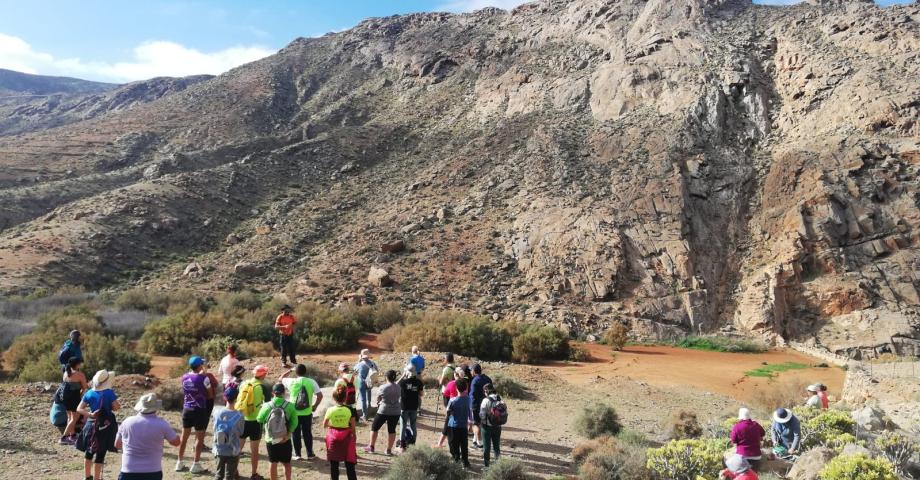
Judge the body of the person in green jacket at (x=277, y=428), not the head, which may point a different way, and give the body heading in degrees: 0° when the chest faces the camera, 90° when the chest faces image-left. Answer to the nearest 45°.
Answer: approximately 180°

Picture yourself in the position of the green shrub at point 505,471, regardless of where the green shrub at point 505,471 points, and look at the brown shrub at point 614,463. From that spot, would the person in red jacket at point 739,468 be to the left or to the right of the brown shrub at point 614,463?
right

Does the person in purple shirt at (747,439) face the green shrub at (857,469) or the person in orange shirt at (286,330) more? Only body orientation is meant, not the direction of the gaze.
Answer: the person in orange shirt

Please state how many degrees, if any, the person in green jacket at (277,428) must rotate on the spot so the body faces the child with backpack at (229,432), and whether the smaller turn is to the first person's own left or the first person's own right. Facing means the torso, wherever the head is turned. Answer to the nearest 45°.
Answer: approximately 90° to the first person's own left

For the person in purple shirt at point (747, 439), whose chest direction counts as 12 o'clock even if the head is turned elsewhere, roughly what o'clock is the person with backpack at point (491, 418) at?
The person with backpack is roughly at 9 o'clock from the person in purple shirt.

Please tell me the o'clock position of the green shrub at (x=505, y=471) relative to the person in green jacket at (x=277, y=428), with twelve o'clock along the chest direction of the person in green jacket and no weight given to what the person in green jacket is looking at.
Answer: The green shrub is roughly at 3 o'clock from the person in green jacket.

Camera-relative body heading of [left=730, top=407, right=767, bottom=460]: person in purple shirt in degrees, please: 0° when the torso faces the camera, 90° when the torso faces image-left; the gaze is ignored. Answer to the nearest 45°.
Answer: approximately 180°

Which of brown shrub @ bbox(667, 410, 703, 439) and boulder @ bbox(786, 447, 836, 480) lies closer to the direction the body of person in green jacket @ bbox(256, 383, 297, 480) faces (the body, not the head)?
the brown shrub

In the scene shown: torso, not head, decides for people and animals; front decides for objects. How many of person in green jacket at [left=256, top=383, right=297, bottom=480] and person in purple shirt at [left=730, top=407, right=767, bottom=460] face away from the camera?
2

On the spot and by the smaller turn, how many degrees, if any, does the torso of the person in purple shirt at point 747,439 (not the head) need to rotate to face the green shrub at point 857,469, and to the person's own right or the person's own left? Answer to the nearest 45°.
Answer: approximately 135° to the person's own right

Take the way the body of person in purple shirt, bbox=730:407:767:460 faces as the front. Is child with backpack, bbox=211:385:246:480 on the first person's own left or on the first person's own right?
on the first person's own left

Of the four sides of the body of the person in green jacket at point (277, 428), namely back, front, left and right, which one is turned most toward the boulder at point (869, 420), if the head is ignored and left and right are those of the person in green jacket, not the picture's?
right

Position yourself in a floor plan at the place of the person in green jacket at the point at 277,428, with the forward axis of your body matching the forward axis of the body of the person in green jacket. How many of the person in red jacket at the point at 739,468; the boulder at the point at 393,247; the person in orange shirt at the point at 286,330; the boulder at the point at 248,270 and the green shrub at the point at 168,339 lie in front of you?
4

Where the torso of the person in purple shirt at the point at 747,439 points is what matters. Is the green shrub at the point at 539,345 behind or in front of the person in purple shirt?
in front

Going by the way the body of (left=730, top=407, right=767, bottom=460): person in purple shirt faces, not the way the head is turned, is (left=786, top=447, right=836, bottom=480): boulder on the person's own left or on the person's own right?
on the person's own right
